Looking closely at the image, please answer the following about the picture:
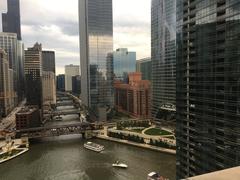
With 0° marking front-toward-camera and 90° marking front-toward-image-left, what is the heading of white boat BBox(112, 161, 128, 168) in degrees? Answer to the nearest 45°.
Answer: approximately 270°

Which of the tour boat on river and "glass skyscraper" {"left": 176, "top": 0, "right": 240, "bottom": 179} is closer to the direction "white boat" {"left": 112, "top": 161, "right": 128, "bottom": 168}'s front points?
the glass skyscraper

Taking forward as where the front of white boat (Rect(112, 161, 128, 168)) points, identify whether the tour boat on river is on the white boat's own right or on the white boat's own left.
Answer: on the white boat's own left
